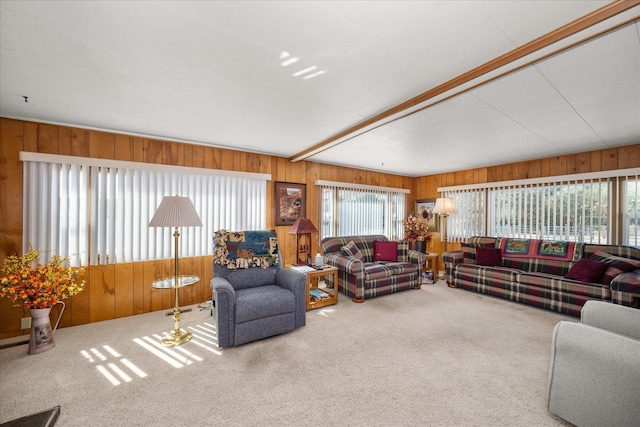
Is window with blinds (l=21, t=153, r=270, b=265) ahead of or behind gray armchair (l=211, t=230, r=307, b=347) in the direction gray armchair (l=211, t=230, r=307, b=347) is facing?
behind

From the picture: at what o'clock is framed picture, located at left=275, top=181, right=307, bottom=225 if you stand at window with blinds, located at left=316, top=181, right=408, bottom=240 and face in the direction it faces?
The framed picture is roughly at 3 o'clock from the window with blinds.

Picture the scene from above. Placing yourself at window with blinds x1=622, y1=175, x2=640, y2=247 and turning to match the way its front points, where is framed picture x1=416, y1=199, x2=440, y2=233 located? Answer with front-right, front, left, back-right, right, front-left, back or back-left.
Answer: right

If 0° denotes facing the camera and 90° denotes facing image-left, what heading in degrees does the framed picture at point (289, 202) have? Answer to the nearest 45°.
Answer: approximately 315°

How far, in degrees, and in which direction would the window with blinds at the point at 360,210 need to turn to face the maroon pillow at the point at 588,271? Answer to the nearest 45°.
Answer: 0° — it already faces it

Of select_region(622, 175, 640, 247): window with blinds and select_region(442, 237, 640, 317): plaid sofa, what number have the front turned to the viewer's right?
0

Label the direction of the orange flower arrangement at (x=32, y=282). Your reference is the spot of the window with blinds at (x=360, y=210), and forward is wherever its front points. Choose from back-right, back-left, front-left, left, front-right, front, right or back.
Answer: right

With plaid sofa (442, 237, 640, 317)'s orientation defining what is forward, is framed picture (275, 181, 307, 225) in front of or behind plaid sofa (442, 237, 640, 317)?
in front

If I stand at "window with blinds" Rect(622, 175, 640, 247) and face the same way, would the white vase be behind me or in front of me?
in front

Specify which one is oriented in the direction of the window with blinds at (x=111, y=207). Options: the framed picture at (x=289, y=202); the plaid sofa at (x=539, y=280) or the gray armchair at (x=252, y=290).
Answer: the plaid sofa
